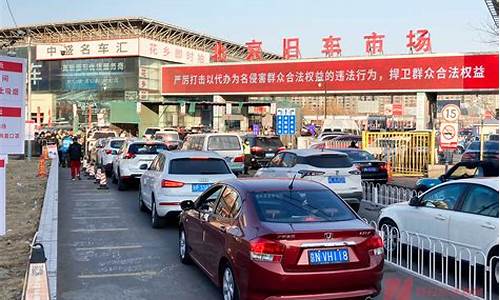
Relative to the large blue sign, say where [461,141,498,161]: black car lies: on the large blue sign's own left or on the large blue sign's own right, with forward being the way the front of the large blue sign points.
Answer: on the large blue sign's own left

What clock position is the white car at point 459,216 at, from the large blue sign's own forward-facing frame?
The white car is roughly at 12 o'clock from the large blue sign.

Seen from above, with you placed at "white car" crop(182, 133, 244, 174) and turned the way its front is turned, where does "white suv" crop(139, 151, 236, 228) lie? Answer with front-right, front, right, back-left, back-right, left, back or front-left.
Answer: back-left

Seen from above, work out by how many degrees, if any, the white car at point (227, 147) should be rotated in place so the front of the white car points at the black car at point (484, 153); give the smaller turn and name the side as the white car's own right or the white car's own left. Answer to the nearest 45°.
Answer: approximately 135° to the white car's own right

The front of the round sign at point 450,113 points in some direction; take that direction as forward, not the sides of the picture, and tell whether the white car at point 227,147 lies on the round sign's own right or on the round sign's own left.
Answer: on the round sign's own right

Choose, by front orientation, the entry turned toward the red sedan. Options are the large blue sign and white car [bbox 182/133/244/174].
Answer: the large blue sign

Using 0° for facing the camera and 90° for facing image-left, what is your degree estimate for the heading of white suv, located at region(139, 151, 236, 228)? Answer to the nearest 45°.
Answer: approximately 135°

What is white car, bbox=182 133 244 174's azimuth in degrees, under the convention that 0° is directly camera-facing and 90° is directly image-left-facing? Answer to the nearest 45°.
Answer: approximately 135°

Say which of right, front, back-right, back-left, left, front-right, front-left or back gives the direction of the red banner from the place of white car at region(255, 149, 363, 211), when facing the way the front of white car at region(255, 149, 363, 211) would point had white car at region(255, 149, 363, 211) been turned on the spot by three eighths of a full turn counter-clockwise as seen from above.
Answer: back

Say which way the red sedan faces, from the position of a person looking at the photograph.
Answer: facing away from the viewer and to the left of the viewer
